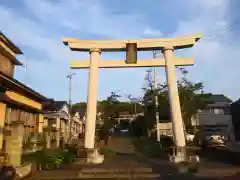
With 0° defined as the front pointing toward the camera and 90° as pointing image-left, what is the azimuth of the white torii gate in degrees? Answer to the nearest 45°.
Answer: approximately 0°

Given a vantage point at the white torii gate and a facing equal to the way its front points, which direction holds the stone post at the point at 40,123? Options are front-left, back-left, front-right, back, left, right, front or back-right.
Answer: back-right

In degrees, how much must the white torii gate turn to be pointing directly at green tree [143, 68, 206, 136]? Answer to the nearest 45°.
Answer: approximately 135° to its left

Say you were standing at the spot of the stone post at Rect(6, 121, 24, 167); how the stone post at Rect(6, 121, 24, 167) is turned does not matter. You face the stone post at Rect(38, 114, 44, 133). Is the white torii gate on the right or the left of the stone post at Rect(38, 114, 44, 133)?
right

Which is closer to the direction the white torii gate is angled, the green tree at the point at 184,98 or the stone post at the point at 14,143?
the stone post

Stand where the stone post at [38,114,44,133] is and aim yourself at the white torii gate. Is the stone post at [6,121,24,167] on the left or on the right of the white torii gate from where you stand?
right

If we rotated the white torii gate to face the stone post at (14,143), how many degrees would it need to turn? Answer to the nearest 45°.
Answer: approximately 45° to its right
